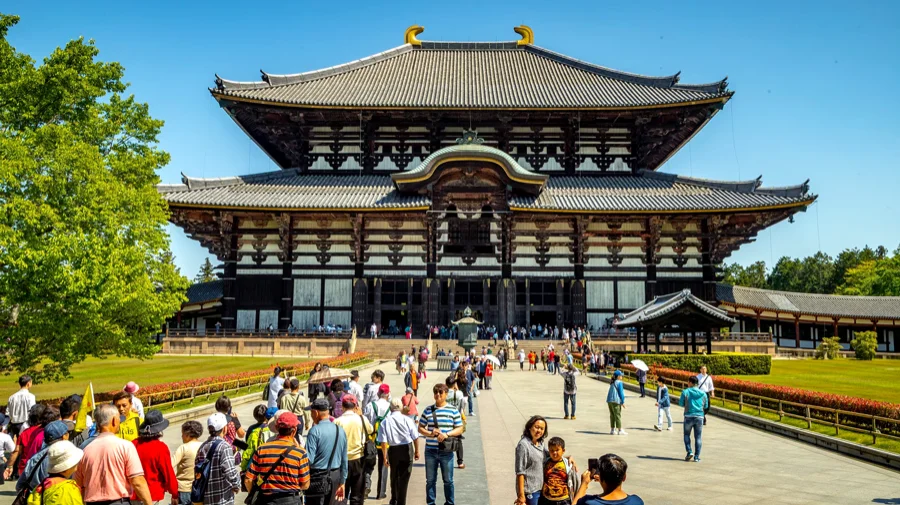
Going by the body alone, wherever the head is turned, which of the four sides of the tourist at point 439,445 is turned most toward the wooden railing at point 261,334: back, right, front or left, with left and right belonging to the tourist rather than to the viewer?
back

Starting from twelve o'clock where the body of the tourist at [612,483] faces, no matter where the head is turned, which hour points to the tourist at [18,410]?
the tourist at [18,410] is roughly at 10 o'clock from the tourist at [612,483].

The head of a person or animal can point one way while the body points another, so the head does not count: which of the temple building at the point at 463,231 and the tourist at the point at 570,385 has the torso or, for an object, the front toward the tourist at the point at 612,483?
the temple building

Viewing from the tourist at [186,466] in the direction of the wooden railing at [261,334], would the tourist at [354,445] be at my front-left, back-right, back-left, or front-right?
front-right

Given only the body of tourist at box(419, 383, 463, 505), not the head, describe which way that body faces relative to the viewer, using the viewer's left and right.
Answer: facing the viewer

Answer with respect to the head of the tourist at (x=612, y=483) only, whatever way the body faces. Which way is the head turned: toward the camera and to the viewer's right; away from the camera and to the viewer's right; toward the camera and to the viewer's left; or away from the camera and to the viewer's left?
away from the camera and to the viewer's left

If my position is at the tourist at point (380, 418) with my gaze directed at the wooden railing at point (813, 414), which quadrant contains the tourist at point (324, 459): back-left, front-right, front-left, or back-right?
back-right

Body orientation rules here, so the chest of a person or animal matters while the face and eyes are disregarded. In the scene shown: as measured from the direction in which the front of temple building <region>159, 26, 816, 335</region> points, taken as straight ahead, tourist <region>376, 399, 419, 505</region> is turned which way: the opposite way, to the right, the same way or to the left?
the opposite way

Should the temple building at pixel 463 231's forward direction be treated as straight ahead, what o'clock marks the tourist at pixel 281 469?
The tourist is roughly at 12 o'clock from the temple building.

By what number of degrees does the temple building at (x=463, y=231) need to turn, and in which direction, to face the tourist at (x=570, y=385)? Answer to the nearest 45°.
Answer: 0° — it already faces them

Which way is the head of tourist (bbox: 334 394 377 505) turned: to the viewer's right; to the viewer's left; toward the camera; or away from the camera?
away from the camera

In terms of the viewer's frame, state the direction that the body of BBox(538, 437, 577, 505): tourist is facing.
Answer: toward the camera

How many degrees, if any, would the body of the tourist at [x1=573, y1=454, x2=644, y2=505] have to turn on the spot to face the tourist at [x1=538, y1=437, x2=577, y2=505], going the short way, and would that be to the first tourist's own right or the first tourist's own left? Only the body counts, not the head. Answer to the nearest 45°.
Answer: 0° — they already face them
